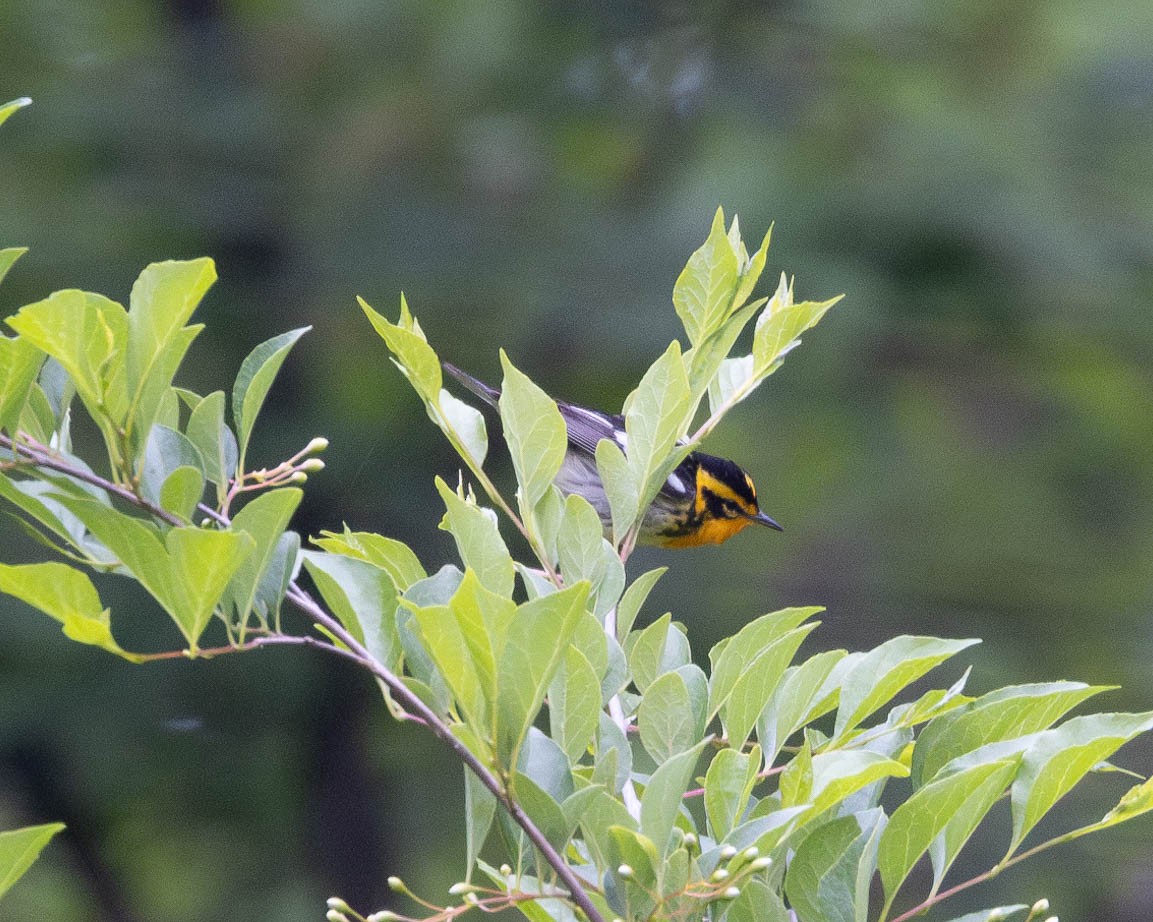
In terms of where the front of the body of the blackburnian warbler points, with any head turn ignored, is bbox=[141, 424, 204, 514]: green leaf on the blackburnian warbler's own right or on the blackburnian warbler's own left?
on the blackburnian warbler's own right

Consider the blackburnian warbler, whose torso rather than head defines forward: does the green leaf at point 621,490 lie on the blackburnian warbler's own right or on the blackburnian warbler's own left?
on the blackburnian warbler's own right

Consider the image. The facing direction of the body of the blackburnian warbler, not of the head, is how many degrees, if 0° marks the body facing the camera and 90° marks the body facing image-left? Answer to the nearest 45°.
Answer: approximately 270°
